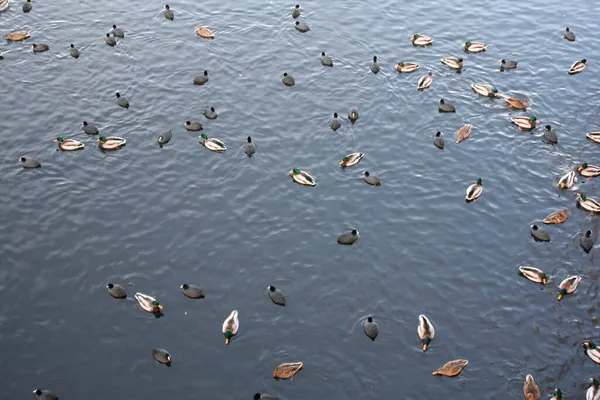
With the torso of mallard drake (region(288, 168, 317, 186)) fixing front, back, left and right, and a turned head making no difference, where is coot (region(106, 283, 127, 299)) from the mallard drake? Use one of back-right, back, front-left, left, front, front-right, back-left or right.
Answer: left

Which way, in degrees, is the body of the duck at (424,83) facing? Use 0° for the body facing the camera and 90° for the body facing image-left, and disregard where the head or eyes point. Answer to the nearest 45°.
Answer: approximately 225°

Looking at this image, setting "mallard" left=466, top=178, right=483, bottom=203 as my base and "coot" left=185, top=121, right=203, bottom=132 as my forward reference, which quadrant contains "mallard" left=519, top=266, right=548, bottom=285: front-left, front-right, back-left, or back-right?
back-left

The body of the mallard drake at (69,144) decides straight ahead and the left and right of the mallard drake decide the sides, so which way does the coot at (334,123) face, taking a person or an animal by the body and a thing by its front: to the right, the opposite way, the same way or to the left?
to the right

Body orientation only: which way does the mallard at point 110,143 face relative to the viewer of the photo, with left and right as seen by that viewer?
facing to the left of the viewer

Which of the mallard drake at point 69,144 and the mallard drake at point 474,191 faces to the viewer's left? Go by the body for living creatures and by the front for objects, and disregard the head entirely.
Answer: the mallard drake at point 69,144
